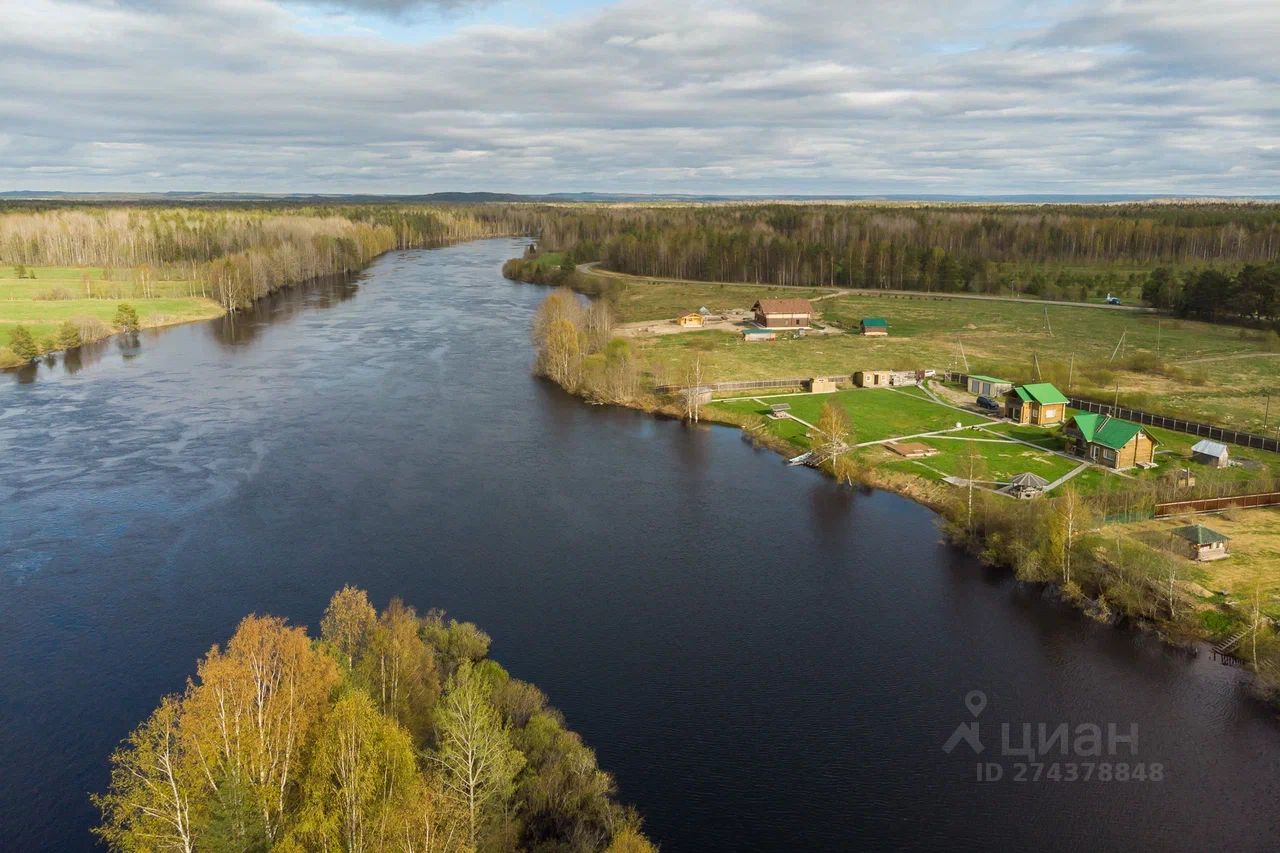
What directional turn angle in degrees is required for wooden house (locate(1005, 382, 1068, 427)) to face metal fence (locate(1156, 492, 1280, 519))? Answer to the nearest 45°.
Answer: approximately 90° to its left

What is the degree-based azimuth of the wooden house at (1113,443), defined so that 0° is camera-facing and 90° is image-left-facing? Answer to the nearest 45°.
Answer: approximately 45°

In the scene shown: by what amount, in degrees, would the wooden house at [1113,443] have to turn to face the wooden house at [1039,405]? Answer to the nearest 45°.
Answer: approximately 90° to its right

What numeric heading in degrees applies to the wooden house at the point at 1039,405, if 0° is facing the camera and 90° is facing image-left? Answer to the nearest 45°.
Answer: approximately 45°

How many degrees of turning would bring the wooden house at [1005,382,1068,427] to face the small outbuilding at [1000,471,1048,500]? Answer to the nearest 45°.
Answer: approximately 45° to its left

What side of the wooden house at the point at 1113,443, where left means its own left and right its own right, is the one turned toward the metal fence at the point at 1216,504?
left

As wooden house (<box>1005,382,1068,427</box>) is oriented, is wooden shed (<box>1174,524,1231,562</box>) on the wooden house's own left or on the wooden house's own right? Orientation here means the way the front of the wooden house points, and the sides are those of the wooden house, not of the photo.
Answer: on the wooden house's own left

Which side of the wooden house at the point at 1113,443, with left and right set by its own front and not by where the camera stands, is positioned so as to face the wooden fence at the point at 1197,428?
back
